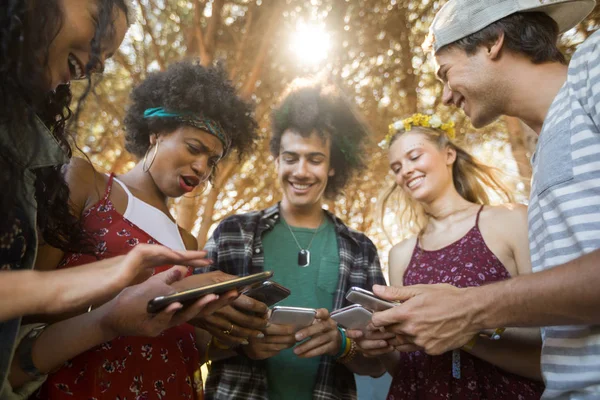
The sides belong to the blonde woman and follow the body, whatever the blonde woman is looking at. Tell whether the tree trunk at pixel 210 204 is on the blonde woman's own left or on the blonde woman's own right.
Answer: on the blonde woman's own right

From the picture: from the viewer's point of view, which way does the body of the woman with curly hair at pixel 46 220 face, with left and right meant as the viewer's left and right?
facing to the right of the viewer

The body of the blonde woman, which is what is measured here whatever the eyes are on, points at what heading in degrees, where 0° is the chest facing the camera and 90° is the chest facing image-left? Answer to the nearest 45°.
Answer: approximately 45°

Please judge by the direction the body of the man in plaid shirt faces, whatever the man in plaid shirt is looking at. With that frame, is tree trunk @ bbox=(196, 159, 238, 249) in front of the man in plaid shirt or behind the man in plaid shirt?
behind

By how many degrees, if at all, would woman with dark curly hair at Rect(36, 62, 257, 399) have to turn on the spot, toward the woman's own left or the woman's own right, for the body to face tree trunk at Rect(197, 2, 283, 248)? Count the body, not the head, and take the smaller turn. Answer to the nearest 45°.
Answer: approximately 135° to the woman's own left

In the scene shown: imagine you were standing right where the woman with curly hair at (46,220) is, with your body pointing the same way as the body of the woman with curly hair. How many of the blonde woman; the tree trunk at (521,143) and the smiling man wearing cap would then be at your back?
0

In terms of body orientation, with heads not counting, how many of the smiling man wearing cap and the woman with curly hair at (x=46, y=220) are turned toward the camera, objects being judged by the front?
0

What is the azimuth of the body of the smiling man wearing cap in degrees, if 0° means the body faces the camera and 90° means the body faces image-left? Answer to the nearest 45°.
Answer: approximately 90°

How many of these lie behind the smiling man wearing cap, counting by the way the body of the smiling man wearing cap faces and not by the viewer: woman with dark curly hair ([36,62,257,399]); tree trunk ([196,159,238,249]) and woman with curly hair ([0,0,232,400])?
0

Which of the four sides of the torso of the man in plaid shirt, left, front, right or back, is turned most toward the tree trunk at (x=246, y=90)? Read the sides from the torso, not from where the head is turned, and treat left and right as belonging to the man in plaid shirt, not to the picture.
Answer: back

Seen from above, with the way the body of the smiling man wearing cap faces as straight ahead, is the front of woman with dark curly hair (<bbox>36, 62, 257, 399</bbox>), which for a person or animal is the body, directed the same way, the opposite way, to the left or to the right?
the opposite way

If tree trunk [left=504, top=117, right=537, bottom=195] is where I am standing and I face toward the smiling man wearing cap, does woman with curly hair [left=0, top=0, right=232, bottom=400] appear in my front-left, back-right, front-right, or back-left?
front-right

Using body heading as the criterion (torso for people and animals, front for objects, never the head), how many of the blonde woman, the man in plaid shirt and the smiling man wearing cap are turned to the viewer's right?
0

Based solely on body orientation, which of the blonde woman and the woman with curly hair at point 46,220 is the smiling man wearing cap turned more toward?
the woman with curly hair

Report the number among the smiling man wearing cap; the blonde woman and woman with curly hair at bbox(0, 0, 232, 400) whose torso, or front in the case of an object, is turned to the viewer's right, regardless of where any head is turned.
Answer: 1

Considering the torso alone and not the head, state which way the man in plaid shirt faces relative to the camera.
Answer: toward the camera

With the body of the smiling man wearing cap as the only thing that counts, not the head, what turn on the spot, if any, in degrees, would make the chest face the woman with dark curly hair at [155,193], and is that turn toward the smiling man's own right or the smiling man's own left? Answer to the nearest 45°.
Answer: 0° — they already face them

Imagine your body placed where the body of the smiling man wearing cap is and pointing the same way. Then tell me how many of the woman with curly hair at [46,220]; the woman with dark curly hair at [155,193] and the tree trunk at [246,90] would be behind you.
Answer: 0

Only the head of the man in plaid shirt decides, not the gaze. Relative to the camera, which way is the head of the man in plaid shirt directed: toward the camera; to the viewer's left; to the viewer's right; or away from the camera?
toward the camera
